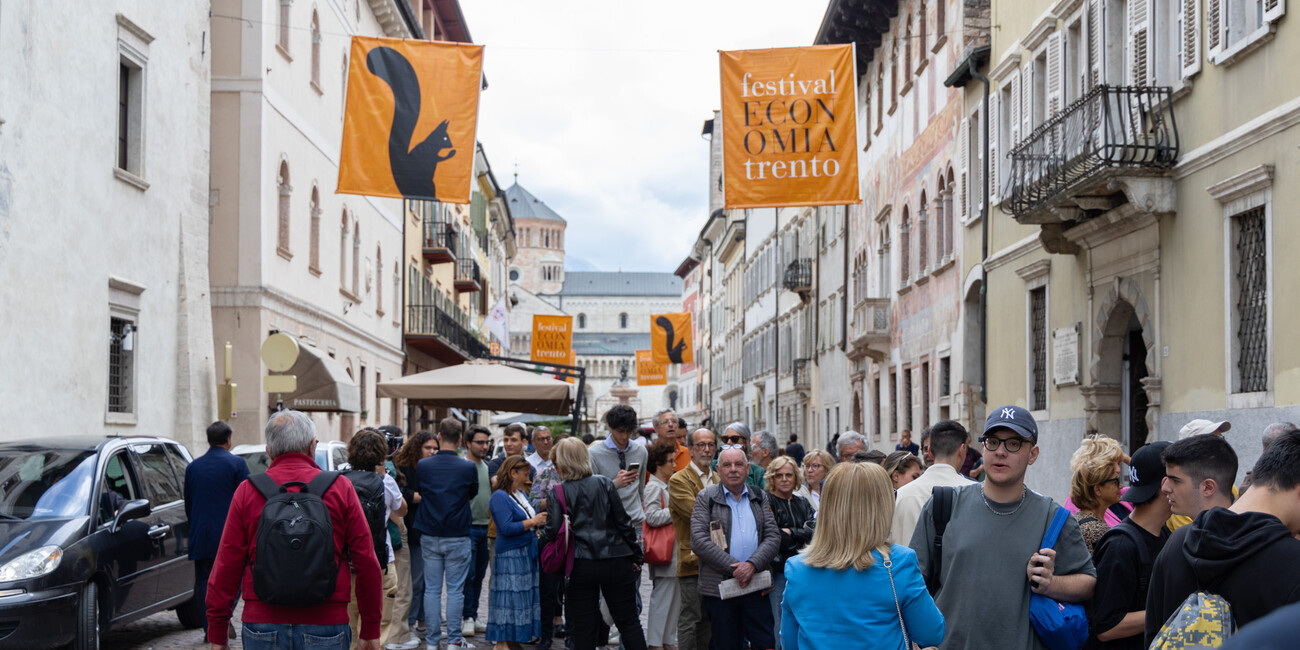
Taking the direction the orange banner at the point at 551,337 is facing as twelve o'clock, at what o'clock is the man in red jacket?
The man in red jacket is roughly at 12 o'clock from the orange banner.

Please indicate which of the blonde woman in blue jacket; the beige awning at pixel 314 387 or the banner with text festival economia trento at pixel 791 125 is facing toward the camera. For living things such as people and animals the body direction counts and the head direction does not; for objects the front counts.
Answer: the banner with text festival economia trento

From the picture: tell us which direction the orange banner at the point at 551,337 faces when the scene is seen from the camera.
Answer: facing the viewer

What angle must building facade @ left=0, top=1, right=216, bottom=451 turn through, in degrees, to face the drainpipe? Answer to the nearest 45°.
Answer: approximately 45° to its left

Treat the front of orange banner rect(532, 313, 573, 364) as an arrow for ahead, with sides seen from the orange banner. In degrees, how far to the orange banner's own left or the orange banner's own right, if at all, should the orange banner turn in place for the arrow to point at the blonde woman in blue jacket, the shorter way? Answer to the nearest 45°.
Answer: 0° — it already faces them

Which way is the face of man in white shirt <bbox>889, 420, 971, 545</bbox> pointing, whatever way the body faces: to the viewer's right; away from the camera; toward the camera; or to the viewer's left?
away from the camera

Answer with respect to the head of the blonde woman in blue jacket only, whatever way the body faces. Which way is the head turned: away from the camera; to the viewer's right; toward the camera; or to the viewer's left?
away from the camera

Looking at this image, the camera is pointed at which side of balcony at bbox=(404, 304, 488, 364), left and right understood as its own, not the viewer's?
right

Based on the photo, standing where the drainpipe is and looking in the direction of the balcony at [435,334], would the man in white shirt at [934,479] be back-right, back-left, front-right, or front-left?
back-left

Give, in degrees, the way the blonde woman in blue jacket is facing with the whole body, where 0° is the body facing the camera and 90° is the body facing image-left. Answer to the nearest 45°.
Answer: approximately 180°

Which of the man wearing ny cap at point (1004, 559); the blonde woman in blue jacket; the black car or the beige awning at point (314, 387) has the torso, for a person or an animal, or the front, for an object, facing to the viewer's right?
the beige awning

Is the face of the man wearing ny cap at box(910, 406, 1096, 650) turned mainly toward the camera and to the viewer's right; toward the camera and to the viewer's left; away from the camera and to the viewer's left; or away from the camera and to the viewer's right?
toward the camera and to the viewer's left

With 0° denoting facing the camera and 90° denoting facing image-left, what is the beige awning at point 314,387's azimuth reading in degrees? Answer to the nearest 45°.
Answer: approximately 270°

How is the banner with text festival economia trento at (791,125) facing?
toward the camera

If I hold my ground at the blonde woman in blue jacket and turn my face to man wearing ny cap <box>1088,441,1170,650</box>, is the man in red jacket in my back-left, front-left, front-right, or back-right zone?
back-left

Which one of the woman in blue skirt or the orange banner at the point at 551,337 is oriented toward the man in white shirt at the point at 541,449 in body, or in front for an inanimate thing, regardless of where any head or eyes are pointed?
the orange banner

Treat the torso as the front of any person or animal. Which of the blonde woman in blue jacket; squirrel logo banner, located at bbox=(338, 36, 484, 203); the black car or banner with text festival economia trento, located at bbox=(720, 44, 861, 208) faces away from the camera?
the blonde woman in blue jacket
